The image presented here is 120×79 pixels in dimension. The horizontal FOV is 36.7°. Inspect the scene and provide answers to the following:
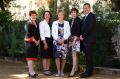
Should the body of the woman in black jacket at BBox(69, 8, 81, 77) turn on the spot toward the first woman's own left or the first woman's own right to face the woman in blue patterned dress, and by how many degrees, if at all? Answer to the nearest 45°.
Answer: approximately 45° to the first woman's own right

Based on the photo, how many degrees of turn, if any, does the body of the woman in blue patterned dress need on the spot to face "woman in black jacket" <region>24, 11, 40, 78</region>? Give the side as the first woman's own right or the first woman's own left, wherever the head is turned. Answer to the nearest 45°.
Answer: approximately 90° to the first woman's own right

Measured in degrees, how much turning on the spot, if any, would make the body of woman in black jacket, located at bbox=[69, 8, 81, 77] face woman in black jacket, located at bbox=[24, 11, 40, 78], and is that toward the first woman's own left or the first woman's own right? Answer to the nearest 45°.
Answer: approximately 45° to the first woman's own right

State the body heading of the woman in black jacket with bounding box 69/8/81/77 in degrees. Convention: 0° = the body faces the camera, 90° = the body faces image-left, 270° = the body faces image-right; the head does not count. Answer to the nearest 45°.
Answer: approximately 45°

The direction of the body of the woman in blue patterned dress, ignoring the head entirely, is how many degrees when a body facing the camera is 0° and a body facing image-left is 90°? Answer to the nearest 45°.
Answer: approximately 0°

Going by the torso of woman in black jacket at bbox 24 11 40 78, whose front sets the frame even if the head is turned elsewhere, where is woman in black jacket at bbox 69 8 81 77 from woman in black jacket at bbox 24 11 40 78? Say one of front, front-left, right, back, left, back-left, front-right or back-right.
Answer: front-left

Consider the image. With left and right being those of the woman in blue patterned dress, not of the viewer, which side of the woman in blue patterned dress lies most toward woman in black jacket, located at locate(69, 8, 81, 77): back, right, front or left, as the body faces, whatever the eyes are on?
left
